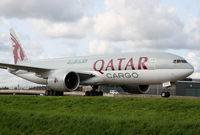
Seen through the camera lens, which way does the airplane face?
facing the viewer and to the right of the viewer
